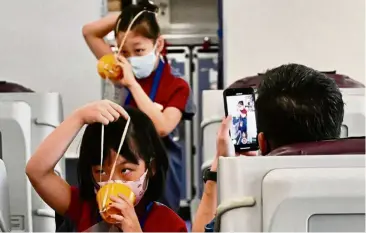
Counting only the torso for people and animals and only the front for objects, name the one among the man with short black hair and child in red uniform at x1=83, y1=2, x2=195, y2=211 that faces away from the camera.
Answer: the man with short black hair

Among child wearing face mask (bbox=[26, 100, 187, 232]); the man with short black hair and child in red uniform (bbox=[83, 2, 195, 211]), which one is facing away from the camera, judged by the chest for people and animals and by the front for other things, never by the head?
the man with short black hair

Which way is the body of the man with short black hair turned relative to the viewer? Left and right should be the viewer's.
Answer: facing away from the viewer

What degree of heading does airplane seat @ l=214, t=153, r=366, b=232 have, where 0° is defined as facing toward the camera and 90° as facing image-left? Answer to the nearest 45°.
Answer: approximately 180°

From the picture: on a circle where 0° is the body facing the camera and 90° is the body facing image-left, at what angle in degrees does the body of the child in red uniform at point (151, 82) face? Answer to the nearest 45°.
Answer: approximately 45°

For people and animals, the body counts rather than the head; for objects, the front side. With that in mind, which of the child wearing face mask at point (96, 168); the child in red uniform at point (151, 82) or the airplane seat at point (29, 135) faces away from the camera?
the airplane seat

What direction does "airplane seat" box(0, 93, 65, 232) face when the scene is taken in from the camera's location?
facing away from the viewer
